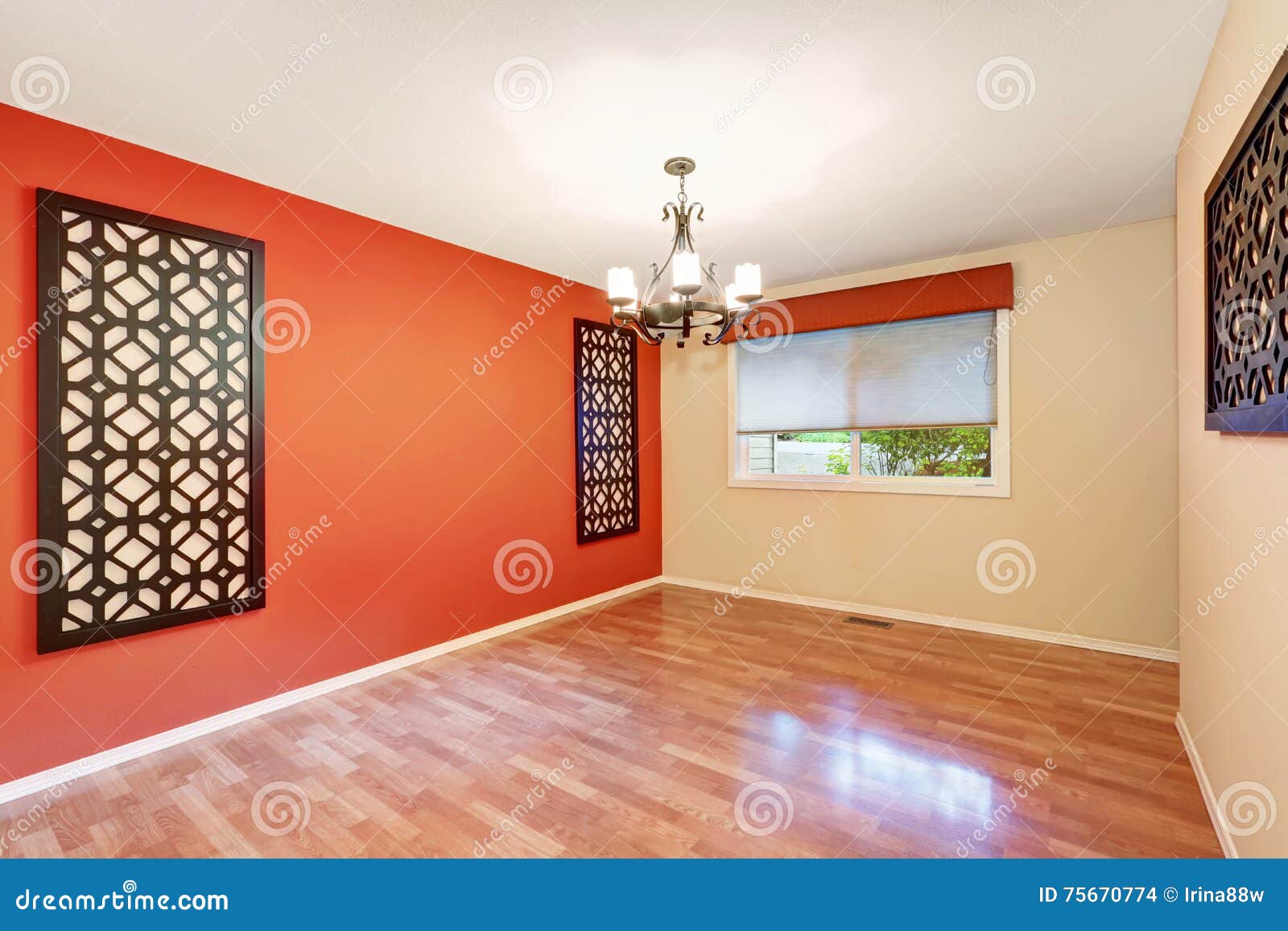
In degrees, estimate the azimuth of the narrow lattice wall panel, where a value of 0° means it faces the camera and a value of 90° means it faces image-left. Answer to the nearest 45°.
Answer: approximately 315°

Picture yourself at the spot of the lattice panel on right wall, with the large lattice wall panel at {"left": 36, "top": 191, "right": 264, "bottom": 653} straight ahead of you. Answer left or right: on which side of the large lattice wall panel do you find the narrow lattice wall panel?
right

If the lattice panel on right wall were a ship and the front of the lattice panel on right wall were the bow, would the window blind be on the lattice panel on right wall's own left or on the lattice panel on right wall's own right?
on the lattice panel on right wall's own right

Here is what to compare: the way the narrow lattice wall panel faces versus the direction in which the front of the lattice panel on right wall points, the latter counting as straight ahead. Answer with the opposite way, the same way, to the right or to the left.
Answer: the opposite way

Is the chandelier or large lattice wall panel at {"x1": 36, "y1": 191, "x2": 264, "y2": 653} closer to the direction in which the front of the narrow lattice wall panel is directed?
the chandelier

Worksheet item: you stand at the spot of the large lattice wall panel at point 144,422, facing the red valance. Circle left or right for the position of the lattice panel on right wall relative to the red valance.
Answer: right

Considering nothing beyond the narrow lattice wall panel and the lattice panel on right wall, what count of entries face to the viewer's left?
1

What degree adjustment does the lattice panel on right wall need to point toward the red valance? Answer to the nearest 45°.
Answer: approximately 45° to its right

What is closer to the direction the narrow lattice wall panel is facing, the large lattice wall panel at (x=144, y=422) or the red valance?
the red valance

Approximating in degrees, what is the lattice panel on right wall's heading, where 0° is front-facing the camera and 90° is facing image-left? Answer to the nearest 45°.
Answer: approximately 90°

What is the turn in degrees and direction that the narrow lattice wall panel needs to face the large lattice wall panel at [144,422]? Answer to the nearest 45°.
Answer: approximately 90° to its right
